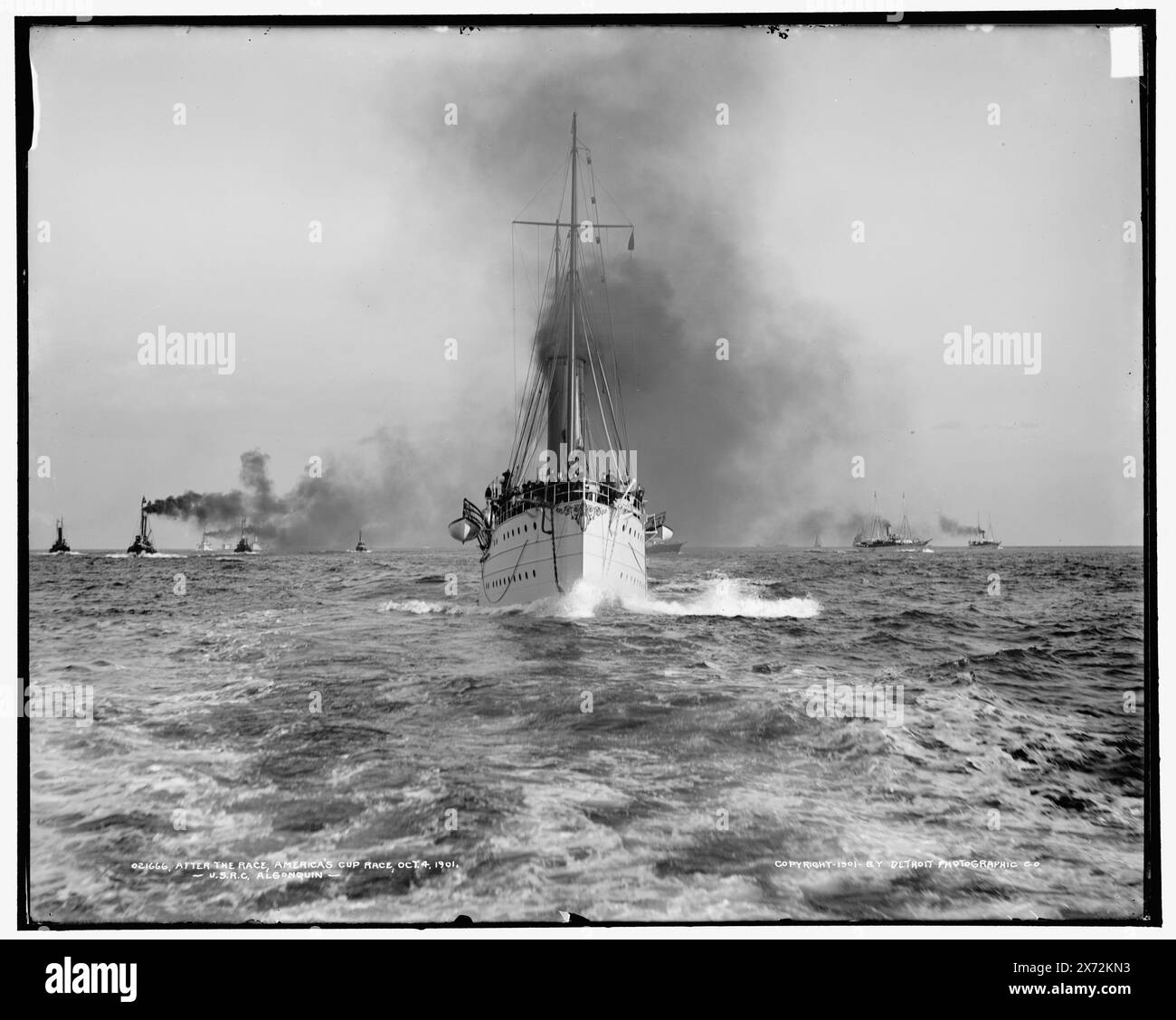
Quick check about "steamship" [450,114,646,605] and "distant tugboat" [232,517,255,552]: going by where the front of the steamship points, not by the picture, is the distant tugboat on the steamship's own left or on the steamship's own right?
on the steamship's own right

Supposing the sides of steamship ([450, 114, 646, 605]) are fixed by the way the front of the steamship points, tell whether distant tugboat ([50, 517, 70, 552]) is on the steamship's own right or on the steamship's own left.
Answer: on the steamship's own right

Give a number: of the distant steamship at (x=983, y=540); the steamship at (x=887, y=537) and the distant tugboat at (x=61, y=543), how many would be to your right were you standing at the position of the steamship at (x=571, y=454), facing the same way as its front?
1
